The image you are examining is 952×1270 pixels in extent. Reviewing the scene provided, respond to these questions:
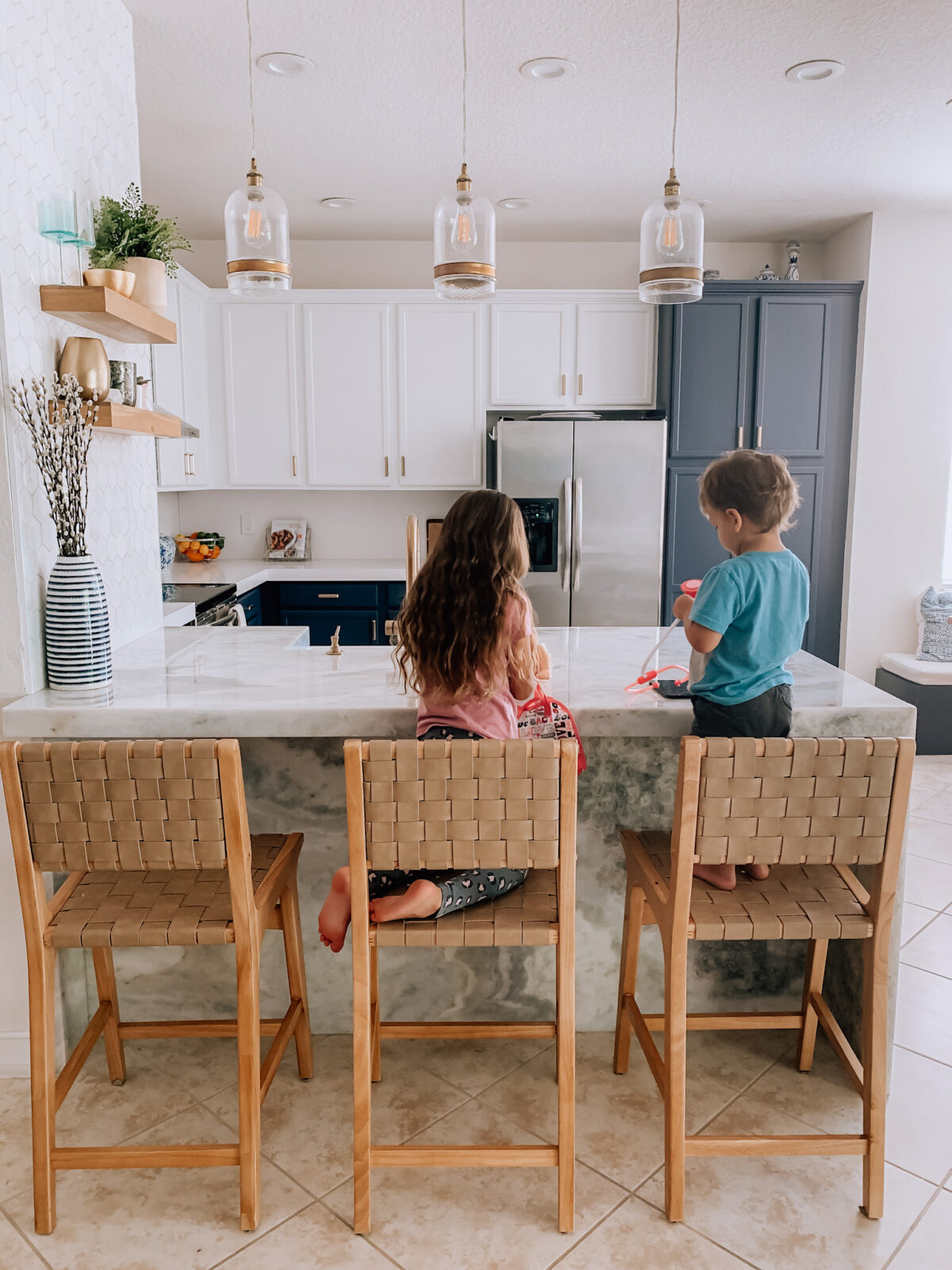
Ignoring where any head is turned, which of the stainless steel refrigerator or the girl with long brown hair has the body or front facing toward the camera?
the stainless steel refrigerator

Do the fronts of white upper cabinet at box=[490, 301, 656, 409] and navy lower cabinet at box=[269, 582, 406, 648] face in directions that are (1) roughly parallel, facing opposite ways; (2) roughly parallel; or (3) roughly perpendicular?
roughly parallel

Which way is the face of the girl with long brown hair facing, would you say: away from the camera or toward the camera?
away from the camera

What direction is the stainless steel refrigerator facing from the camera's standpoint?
toward the camera

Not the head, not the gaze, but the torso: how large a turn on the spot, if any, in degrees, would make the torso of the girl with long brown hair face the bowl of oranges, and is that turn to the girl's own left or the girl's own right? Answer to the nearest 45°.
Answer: approximately 45° to the girl's own left

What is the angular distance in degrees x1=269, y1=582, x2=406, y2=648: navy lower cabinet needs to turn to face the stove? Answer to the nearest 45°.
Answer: approximately 45° to its right

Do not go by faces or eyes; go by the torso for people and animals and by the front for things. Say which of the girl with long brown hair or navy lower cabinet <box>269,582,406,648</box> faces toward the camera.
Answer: the navy lower cabinet

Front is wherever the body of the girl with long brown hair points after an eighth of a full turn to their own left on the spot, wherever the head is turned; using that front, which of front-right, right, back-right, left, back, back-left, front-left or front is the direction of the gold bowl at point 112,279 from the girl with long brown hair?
front-left

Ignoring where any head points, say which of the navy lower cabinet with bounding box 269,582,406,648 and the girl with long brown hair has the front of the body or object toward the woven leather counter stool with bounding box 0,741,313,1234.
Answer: the navy lower cabinet

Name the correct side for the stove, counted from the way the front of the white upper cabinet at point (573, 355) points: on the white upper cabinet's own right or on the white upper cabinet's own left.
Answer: on the white upper cabinet's own right

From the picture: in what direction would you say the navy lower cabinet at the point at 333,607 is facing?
toward the camera

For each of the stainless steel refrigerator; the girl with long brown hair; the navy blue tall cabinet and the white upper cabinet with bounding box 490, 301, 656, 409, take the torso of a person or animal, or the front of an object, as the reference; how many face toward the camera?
3

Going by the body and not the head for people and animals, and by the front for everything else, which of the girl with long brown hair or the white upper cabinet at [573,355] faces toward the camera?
the white upper cabinet

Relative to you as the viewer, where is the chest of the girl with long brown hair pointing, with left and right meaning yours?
facing away from the viewer and to the right of the viewer

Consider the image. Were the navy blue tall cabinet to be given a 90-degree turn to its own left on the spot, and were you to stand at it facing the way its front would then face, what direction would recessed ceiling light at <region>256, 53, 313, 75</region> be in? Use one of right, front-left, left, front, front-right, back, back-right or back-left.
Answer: back-right

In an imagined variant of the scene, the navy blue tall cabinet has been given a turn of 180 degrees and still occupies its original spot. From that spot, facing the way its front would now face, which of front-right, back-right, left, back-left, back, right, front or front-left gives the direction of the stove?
back-left

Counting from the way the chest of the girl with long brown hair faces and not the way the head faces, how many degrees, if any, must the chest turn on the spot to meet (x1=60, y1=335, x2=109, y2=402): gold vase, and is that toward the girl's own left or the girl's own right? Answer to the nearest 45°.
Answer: approximately 90° to the girl's own left

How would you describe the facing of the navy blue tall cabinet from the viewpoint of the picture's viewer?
facing the viewer

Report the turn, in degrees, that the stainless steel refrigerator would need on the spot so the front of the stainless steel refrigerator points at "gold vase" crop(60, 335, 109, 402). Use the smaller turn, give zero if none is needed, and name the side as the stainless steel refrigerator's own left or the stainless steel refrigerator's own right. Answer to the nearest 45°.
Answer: approximately 45° to the stainless steel refrigerator's own right
